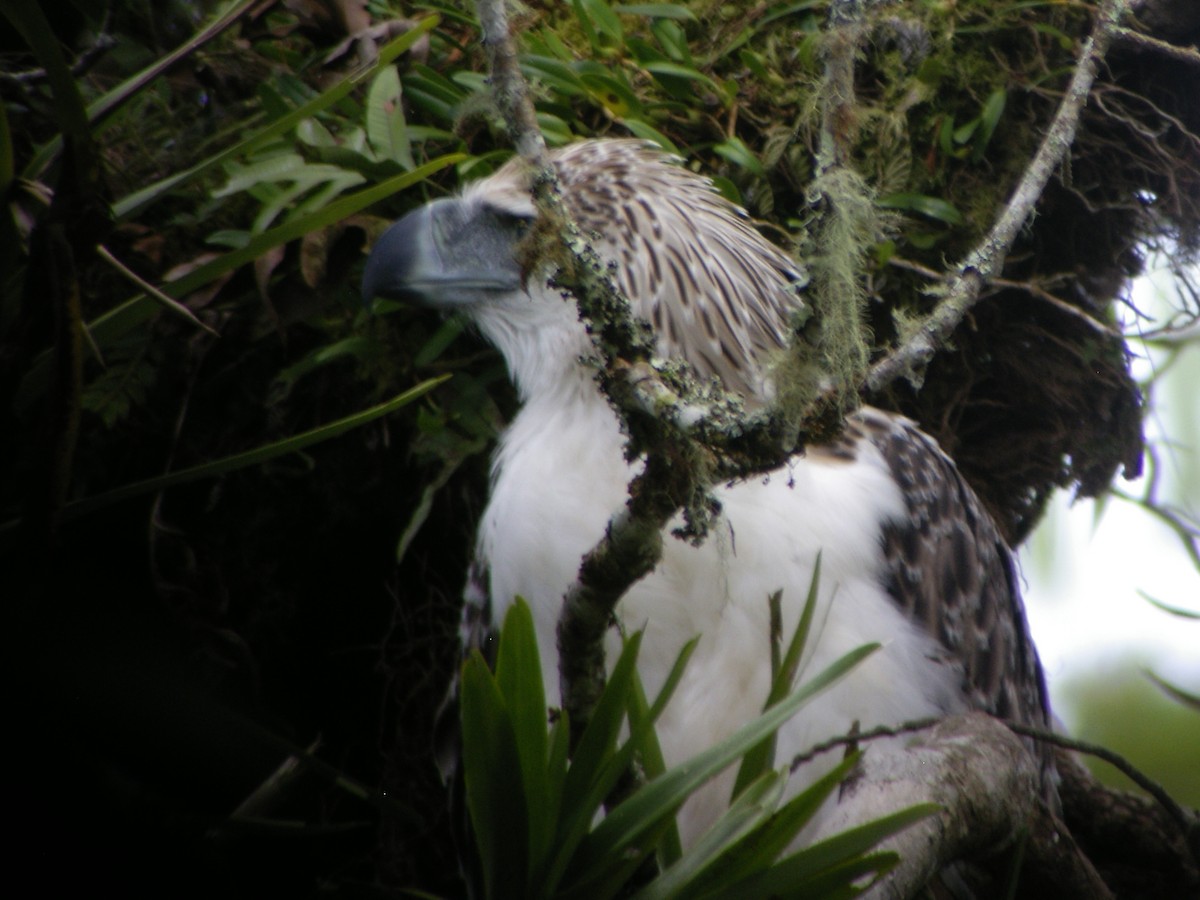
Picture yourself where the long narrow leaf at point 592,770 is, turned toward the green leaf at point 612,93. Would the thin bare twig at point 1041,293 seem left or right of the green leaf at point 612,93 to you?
right

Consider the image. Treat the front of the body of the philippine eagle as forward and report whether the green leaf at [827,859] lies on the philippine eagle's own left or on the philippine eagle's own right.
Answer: on the philippine eagle's own left

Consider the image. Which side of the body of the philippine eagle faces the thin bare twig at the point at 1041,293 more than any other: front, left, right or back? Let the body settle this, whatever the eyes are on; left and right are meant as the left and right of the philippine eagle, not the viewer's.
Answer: back

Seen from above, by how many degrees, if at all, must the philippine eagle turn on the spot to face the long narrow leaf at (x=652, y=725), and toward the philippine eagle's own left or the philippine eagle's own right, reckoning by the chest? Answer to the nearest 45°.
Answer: approximately 45° to the philippine eagle's own left

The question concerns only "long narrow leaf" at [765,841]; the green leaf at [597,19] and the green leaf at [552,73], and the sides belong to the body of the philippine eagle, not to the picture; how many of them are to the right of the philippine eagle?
2

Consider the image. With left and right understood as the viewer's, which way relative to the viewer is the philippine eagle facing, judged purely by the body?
facing the viewer and to the left of the viewer
